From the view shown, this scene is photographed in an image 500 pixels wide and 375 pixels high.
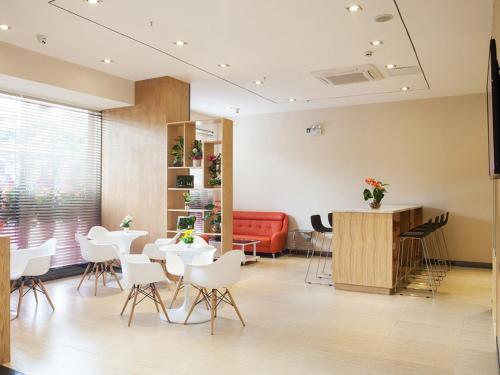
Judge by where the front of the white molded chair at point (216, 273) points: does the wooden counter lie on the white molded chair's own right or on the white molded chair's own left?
on the white molded chair's own right

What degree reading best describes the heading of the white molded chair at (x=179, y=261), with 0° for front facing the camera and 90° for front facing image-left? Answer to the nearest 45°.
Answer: approximately 45°

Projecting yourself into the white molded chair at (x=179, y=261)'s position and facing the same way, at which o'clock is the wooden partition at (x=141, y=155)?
The wooden partition is roughly at 4 o'clock from the white molded chair.

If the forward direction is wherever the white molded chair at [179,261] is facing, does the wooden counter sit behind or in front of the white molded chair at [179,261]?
behind

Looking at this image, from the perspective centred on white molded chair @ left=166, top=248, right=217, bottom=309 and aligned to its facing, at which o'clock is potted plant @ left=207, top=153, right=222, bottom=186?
The potted plant is roughly at 5 o'clock from the white molded chair.

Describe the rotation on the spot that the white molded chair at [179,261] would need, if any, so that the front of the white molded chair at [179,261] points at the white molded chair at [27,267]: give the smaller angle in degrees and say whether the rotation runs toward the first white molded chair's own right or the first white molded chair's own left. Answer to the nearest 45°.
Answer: approximately 45° to the first white molded chair's own right

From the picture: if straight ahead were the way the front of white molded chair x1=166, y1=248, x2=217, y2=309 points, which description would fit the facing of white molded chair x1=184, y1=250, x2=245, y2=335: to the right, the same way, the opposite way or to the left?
to the right

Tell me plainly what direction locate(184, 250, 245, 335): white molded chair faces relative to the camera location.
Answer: facing away from the viewer and to the left of the viewer
